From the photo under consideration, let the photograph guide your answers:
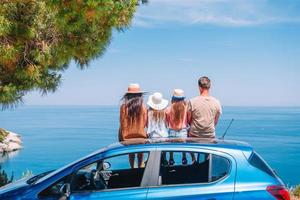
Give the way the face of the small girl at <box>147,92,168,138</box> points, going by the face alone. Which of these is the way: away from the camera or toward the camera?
away from the camera

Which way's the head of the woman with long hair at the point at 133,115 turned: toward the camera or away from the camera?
away from the camera

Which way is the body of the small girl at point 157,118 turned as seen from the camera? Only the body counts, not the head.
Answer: away from the camera

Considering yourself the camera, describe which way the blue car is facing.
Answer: facing to the left of the viewer

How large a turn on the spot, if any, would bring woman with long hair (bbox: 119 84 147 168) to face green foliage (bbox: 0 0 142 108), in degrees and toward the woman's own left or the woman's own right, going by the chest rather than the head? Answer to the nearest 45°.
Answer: approximately 45° to the woman's own left

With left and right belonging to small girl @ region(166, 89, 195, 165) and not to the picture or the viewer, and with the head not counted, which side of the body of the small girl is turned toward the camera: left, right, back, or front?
back

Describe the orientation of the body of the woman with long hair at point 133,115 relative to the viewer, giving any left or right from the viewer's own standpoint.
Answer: facing away from the viewer
